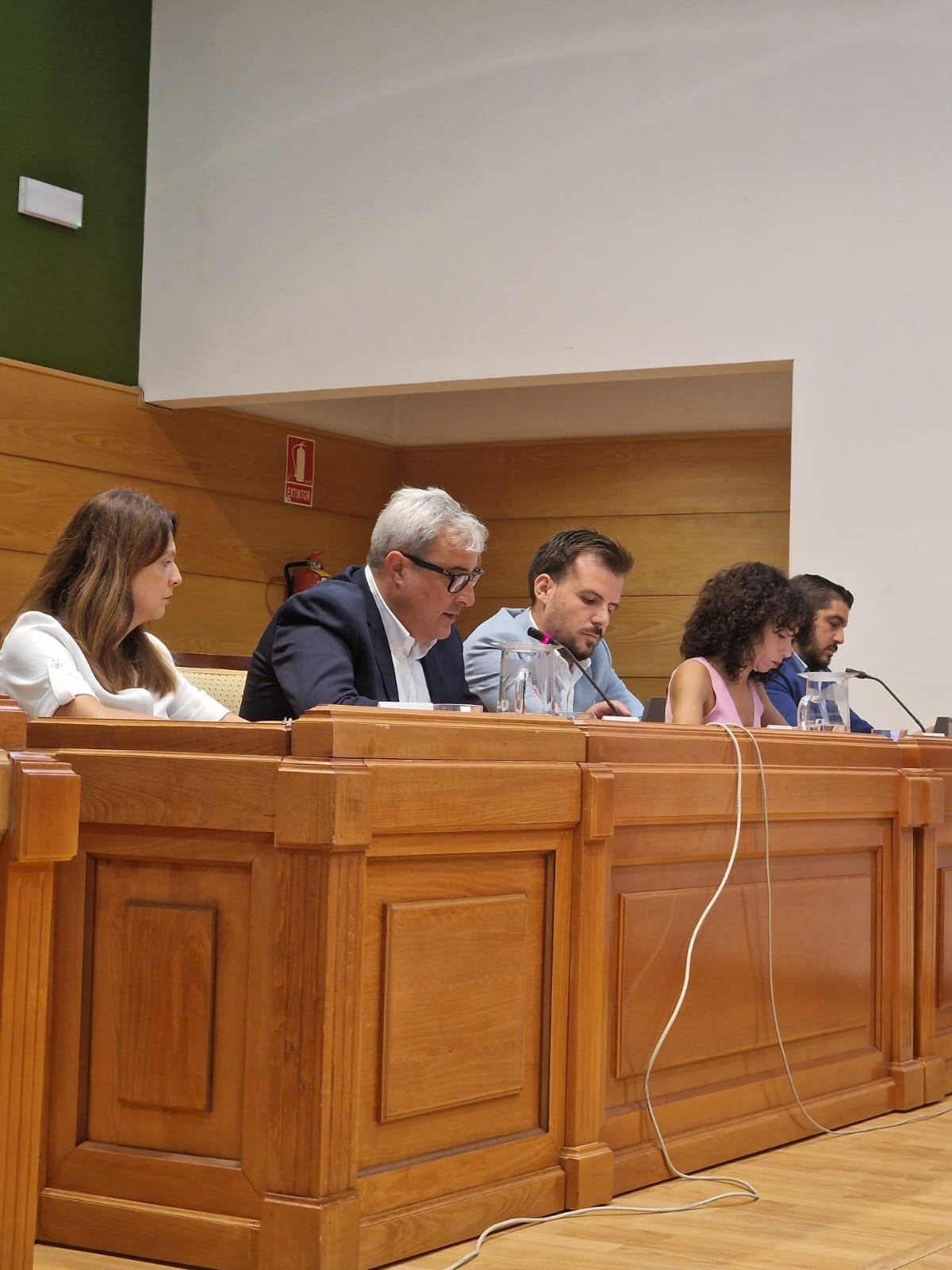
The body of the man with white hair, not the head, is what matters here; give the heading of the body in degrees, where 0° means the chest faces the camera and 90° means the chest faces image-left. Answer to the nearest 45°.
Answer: approximately 315°

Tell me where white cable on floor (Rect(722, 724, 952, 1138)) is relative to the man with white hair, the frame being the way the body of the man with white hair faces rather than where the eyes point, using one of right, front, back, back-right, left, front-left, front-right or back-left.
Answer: front-left

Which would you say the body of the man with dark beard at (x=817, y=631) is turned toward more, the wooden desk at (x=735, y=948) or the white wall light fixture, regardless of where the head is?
the wooden desk

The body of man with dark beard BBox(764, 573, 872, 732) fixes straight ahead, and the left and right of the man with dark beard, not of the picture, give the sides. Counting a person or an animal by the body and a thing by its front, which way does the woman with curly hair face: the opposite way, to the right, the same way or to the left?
the same way

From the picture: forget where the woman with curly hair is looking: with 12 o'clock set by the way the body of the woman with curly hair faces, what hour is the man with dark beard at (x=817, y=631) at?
The man with dark beard is roughly at 8 o'clock from the woman with curly hair.

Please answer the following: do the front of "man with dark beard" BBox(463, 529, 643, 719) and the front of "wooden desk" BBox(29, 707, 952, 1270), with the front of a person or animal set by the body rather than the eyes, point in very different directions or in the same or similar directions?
same or similar directions

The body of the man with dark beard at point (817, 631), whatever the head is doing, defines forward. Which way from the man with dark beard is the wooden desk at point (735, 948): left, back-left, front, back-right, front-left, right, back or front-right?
front-right

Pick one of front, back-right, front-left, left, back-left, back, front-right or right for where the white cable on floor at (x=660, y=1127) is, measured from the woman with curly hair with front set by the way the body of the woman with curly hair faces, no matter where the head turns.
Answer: front-right

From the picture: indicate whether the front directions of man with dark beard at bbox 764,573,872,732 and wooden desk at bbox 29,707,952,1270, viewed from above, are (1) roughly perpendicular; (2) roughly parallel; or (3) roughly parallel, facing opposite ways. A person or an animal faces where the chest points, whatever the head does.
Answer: roughly parallel

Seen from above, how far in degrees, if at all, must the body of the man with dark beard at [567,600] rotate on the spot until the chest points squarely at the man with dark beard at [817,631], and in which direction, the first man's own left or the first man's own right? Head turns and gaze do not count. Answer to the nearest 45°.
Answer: approximately 90° to the first man's own left

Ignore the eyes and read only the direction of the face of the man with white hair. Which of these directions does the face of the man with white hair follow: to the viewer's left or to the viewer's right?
to the viewer's right

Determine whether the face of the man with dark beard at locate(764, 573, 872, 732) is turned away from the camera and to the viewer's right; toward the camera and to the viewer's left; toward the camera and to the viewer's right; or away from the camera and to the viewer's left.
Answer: toward the camera and to the viewer's right

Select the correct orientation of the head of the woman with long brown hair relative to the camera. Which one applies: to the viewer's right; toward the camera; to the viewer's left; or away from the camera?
to the viewer's right

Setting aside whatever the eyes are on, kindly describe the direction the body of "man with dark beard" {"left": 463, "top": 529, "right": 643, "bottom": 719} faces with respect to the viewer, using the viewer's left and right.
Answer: facing the viewer and to the right of the viewer

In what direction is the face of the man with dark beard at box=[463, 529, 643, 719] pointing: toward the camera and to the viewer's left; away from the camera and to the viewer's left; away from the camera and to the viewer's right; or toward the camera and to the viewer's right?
toward the camera and to the viewer's right

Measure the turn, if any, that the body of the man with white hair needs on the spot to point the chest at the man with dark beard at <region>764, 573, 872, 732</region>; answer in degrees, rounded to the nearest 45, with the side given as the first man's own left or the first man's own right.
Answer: approximately 90° to the first man's own left
